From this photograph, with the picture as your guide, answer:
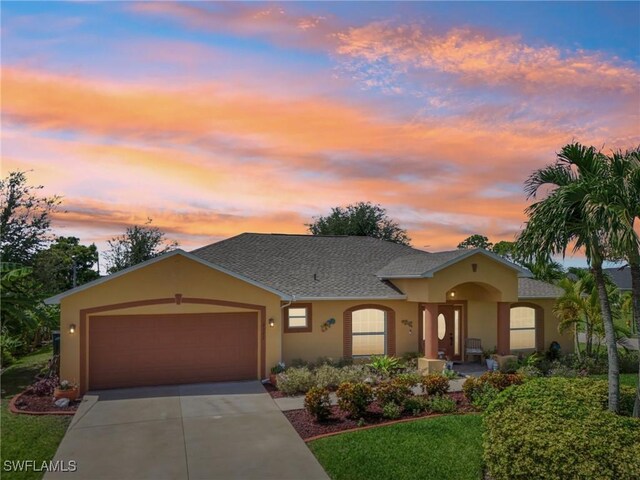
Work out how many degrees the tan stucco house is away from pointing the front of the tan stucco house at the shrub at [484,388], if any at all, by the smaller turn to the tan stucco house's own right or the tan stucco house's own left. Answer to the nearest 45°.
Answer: approximately 45° to the tan stucco house's own left

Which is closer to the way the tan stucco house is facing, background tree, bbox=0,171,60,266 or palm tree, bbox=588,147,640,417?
the palm tree

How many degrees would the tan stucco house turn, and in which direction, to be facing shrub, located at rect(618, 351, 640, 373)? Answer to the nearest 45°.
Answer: approximately 90° to its left

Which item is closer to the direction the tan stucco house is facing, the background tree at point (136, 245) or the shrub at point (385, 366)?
the shrub

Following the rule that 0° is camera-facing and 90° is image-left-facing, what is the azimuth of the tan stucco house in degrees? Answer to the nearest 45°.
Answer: approximately 0°

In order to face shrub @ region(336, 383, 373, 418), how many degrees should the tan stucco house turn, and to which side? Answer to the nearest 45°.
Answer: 0° — it already faces it
